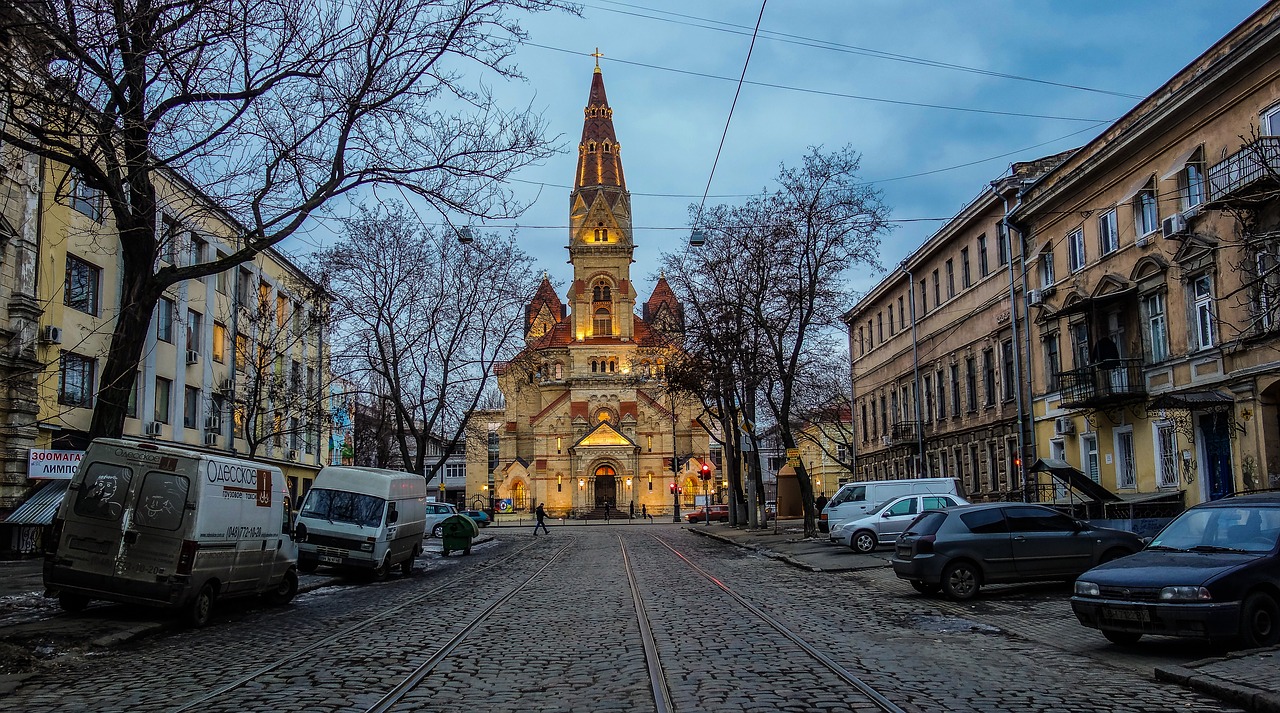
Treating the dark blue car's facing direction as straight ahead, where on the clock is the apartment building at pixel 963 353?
The apartment building is roughly at 4 o'clock from the dark blue car.

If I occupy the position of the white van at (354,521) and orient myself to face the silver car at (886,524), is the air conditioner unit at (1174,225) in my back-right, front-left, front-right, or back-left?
front-right

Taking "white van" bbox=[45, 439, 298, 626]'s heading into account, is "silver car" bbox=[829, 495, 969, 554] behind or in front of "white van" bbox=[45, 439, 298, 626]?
in front

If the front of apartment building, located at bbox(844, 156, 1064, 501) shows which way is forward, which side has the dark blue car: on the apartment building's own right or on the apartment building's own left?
on the apartment building's own left

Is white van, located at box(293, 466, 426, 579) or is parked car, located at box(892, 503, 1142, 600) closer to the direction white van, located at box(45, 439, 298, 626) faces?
the white van

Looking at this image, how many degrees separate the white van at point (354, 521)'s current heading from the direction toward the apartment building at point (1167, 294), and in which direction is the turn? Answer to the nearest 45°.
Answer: approximately 135° to its left

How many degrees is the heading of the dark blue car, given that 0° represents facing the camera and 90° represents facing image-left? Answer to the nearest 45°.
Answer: approximately 45°

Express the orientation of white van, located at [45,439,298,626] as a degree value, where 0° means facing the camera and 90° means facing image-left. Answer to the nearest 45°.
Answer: approximately 225°

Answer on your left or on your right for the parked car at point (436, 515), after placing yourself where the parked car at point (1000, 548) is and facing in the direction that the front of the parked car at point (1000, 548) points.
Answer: on your left

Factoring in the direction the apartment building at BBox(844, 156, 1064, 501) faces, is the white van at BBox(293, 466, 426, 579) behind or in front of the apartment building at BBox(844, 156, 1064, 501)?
in front

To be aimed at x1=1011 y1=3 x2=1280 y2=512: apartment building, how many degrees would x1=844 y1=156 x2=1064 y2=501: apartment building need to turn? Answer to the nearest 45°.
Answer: approximately 45° to its left

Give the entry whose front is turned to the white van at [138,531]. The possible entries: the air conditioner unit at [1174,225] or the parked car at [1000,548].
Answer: the air conditioner unit

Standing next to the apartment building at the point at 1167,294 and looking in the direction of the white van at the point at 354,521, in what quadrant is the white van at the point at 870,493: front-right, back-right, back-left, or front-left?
front-right

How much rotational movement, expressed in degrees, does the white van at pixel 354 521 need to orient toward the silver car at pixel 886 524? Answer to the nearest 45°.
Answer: approximately 135° to its left

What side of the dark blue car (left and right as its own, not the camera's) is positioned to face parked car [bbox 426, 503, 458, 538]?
right

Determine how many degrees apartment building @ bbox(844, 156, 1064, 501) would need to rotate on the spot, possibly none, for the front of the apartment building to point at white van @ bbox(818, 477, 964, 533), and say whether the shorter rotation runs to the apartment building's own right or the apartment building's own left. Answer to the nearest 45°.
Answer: approximately 45° to the apartment building's own left

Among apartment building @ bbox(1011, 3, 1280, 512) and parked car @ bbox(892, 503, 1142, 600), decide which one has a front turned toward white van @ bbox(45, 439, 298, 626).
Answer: the apartment building

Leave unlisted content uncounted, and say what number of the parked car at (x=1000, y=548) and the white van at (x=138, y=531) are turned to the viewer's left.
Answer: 0
